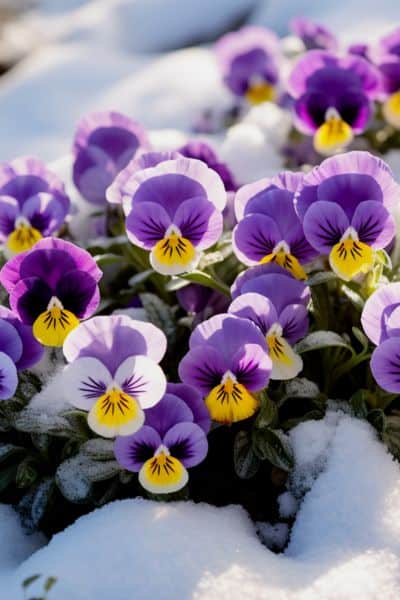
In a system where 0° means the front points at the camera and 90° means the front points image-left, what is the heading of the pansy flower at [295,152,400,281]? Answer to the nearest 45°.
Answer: approximately 0°

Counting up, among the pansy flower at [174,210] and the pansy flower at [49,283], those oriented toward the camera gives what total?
2

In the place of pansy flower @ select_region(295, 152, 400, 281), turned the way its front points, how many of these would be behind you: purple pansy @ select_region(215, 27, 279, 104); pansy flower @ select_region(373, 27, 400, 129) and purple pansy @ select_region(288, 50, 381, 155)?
3

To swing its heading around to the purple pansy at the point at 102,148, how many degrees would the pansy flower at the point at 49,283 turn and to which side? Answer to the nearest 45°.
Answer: approximately 180°

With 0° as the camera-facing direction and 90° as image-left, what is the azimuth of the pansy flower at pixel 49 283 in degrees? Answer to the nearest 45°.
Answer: approximately 0°
